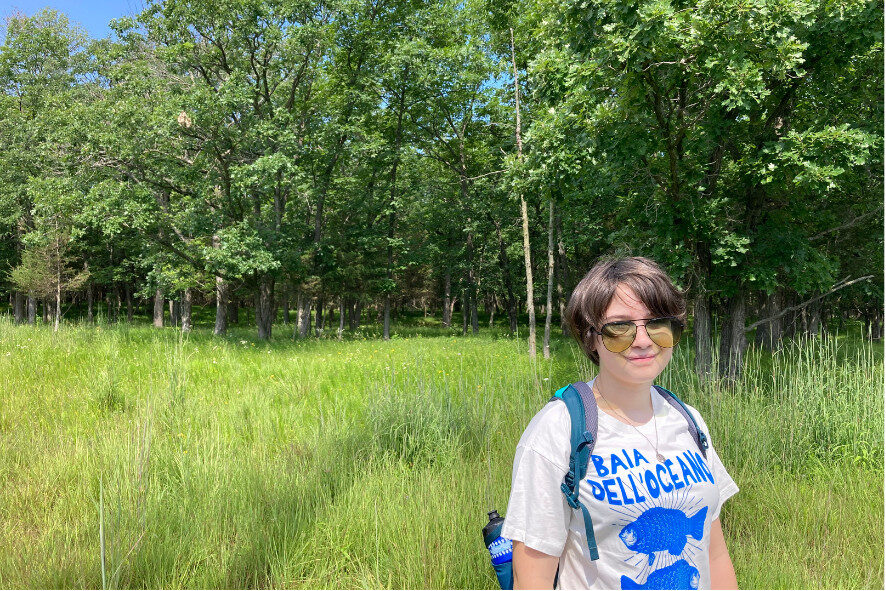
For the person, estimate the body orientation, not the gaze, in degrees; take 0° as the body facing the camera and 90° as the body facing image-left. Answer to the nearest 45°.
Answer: approximately 315°
